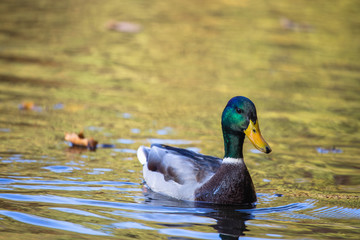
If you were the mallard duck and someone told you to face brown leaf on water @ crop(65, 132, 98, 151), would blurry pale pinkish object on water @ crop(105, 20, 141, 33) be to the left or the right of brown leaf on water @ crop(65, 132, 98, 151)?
right

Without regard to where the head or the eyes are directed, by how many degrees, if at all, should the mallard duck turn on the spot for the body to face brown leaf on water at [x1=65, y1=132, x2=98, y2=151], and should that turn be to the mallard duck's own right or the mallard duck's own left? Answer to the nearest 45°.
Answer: approximately 180°

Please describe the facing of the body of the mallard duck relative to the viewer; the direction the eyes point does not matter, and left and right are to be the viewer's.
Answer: facing the viewer and to the right of the viewer

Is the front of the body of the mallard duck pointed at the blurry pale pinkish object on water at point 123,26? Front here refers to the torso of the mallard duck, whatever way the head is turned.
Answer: no
